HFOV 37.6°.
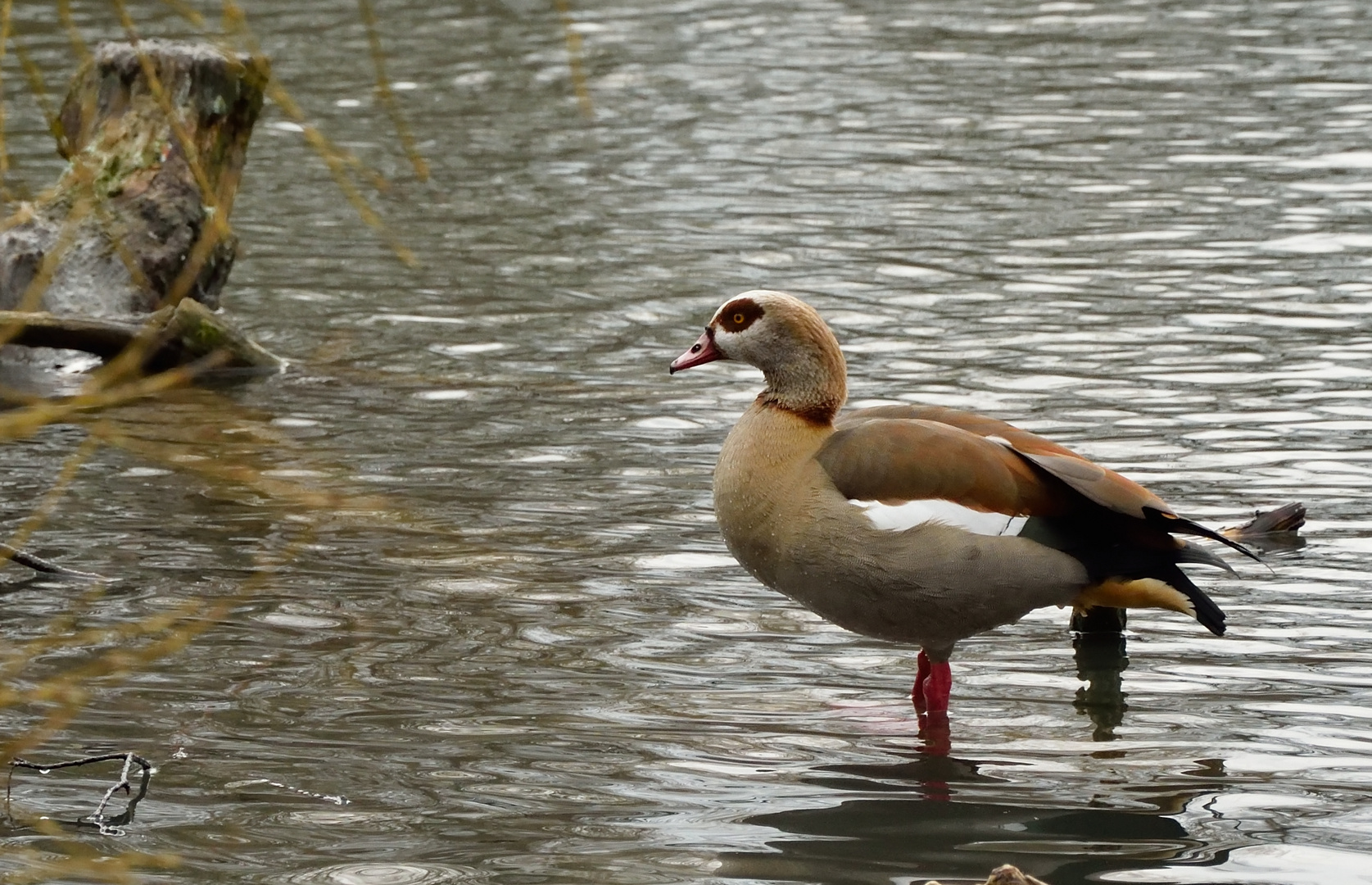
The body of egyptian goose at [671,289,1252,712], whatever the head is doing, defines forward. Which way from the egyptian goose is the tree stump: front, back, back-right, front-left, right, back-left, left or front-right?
front-right

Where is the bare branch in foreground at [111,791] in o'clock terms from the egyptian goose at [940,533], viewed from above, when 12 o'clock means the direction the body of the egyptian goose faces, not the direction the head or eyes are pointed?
The bare branch in foreground is roughly at 11 o'clock from the egyptian goose.

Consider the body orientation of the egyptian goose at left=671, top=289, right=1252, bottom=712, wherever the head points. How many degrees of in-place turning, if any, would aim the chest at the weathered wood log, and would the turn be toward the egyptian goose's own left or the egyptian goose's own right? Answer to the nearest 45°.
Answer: approximately 45° to the egyptian goose's own right

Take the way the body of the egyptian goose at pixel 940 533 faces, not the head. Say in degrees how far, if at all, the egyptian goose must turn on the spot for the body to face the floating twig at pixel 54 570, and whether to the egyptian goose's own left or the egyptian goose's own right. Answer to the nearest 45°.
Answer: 0° — it already faces it

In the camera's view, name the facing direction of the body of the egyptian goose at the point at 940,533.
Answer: to the viewer's left
